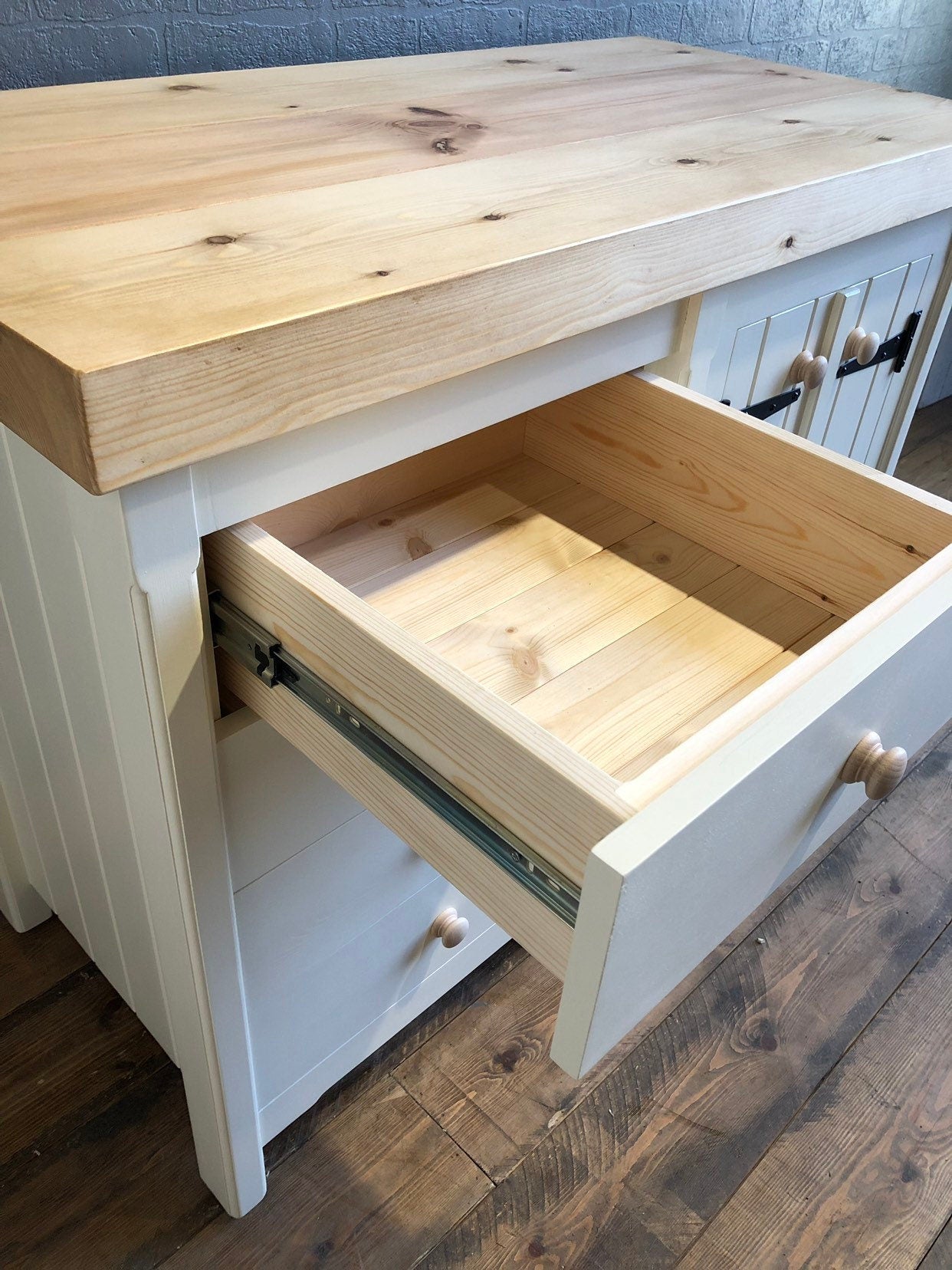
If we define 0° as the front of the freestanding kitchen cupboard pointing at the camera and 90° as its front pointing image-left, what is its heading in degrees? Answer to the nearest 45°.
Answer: approximately 315°
